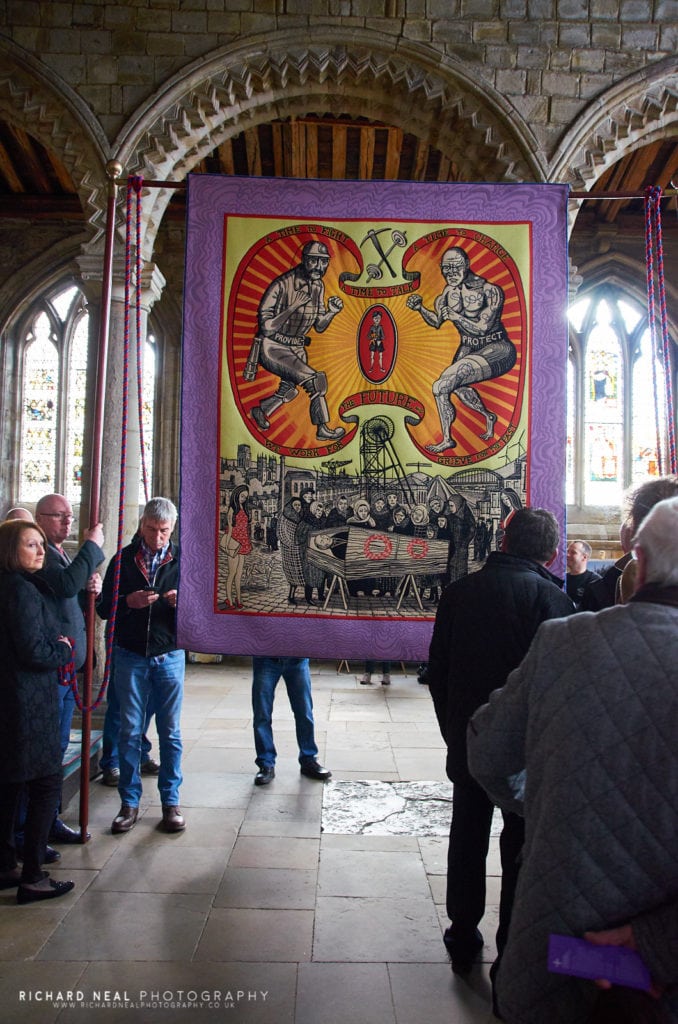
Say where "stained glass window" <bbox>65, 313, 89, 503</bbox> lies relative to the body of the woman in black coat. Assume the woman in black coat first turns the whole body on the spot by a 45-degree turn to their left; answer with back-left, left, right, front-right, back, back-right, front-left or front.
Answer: front-left

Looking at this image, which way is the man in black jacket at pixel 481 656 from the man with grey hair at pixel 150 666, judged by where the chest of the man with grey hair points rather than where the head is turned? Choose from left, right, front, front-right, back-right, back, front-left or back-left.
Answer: front-left

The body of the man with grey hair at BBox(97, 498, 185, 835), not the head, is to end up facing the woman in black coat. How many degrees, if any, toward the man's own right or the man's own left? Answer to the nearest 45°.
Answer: approximately 45° to the man's own right

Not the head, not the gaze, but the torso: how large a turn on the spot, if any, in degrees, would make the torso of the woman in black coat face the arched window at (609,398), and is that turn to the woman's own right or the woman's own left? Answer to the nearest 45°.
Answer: approximately 45° to the woman's own left

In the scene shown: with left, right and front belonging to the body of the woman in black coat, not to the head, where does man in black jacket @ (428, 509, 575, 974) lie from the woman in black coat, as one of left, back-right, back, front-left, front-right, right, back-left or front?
front-right

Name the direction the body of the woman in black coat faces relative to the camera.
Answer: to the viewer's right

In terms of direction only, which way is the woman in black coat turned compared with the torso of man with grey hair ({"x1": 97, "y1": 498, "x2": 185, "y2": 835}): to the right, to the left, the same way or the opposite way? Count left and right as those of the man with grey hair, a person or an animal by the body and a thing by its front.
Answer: to the left

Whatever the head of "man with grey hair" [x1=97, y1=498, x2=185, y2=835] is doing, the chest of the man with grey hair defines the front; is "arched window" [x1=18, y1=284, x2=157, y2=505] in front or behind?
behind

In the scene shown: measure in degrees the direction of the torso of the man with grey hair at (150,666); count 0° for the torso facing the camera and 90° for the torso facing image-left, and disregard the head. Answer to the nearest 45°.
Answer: approximately 0°

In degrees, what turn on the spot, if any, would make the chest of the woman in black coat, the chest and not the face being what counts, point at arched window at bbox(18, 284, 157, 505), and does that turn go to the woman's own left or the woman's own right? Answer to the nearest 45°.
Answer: approximately 90° to the woman's own left
